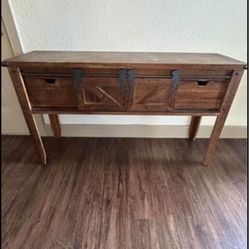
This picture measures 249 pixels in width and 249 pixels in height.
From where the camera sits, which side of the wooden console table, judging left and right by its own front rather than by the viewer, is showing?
front
